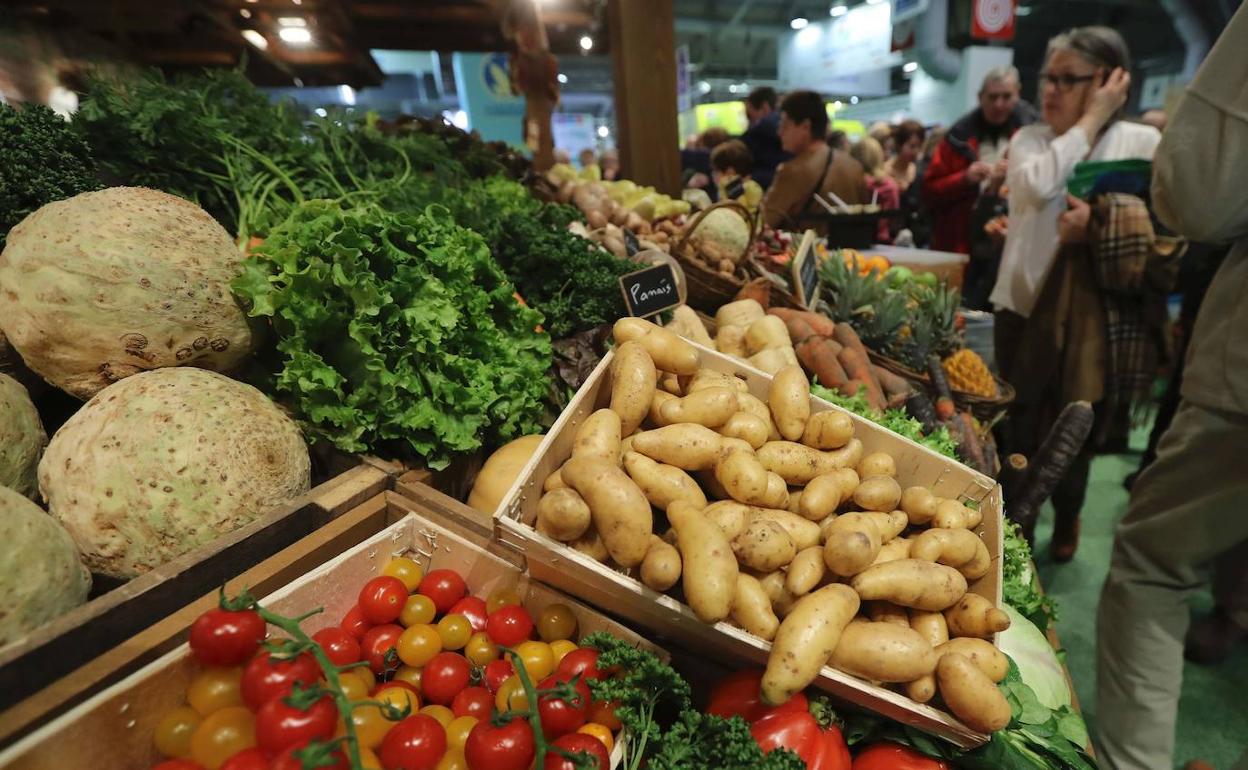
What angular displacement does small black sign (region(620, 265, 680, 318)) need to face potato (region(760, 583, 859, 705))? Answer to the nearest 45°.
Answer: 0° — it already faces it

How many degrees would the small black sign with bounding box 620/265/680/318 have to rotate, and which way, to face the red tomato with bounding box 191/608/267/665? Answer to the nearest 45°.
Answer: approximately 45° to its right

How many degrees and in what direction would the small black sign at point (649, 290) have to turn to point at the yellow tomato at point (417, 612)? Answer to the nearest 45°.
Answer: approximately 45° to its right

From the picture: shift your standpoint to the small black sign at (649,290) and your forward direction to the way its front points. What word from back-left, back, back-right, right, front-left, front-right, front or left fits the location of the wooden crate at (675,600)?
front

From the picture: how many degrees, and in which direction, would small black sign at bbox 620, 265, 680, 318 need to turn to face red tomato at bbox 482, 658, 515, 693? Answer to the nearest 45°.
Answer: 0° — it already faces it

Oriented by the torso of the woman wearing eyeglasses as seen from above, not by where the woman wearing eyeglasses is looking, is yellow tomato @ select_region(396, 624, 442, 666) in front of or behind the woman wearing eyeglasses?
in front

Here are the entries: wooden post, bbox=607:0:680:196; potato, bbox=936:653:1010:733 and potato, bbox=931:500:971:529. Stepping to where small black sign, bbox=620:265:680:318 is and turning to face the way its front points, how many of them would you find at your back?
1

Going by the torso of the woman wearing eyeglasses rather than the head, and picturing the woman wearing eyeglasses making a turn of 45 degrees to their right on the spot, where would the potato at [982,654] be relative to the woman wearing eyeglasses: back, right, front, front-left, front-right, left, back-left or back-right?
left

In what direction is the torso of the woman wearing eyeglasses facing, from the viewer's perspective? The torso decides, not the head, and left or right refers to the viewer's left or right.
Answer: facing the viewer and to the left of the viewer

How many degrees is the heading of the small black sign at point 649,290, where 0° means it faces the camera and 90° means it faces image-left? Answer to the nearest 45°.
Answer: approximately 0°

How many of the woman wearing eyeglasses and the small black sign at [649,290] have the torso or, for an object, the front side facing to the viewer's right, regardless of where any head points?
0

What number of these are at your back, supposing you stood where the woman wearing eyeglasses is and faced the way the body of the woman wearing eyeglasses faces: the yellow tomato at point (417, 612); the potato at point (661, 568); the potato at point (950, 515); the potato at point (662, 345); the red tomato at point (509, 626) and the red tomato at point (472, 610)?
0

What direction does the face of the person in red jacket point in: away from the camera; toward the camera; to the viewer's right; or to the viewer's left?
toward the camera
